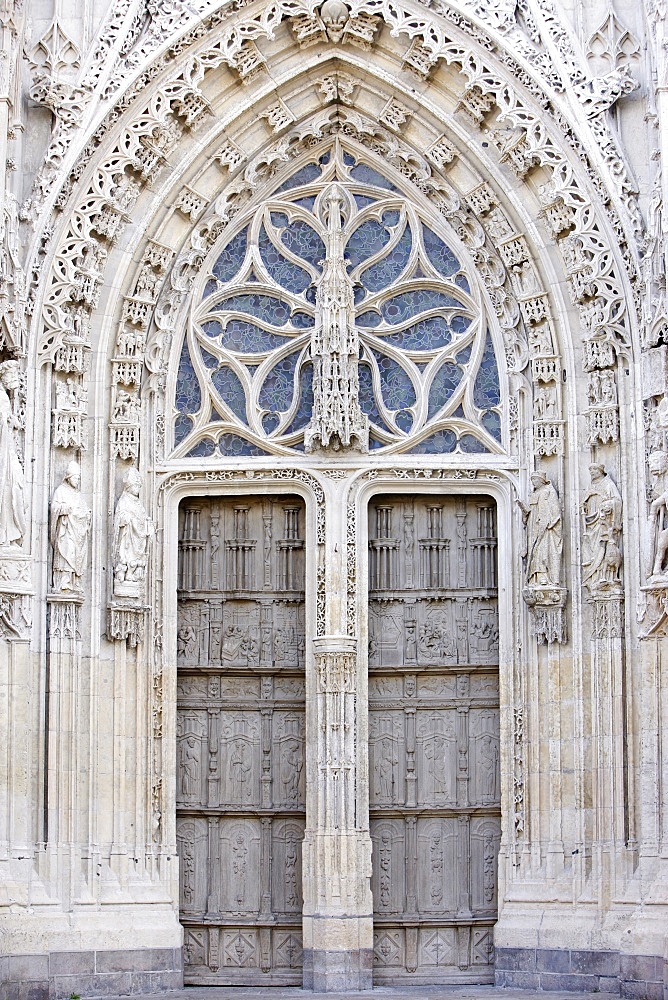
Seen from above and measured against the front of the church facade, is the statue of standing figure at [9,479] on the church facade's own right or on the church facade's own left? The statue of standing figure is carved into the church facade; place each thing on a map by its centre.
on the church facade's own right

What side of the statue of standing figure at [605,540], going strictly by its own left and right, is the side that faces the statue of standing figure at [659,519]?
left

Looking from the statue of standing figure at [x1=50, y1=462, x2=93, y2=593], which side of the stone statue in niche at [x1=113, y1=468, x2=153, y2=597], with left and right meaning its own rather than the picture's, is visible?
right

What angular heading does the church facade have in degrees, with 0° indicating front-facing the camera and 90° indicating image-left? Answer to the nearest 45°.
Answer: approximately 0°

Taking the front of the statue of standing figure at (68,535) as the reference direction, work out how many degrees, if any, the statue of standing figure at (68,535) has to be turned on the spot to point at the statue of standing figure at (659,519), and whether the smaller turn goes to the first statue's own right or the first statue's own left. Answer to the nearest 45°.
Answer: approximately 45° to the first statue's own left

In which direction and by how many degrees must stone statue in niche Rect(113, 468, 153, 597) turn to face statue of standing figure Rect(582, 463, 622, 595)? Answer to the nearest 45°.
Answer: approximately 45° to its left

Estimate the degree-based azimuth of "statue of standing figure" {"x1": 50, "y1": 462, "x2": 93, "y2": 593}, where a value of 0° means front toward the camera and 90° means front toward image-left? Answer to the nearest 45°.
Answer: approximately 315°

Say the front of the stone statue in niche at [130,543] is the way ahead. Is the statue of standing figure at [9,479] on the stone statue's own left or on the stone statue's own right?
on the stone statue's own right
